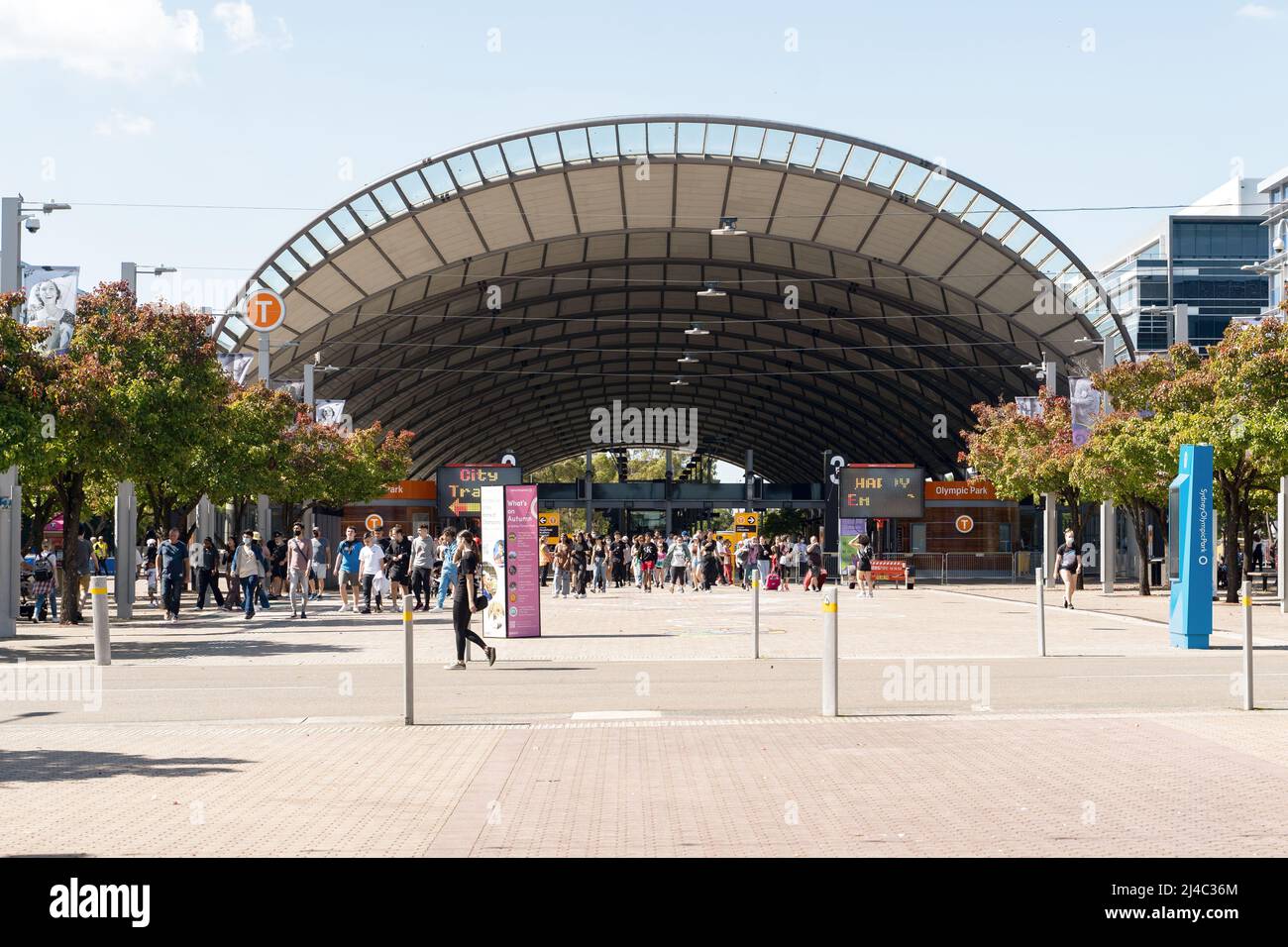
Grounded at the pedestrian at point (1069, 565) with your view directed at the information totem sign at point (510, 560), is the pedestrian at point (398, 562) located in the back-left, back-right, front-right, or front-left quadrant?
front-right

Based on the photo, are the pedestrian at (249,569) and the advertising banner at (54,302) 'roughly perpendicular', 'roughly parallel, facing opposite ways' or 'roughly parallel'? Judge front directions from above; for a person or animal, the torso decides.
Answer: roughly parallel

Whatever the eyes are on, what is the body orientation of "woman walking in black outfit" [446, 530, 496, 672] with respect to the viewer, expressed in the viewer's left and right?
facing to the left of the viewer

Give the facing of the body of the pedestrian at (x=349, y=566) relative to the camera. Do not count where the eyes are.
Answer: toward the camera

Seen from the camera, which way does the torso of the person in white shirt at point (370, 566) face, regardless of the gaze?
toward the camera

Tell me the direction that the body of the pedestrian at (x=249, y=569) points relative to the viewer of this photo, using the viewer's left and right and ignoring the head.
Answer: facing the viewer

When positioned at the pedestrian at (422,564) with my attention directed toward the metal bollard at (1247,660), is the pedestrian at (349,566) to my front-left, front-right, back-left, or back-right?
back-right

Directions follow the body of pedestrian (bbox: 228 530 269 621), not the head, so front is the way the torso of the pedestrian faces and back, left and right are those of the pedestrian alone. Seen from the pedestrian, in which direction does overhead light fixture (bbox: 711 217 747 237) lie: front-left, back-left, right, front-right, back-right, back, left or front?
back-left

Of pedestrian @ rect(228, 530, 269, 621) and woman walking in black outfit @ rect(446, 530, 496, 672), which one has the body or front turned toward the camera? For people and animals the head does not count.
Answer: the pedestrian

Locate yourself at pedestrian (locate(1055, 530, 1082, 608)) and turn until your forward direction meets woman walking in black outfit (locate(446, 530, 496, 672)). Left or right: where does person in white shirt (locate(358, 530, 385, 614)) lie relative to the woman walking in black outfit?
right

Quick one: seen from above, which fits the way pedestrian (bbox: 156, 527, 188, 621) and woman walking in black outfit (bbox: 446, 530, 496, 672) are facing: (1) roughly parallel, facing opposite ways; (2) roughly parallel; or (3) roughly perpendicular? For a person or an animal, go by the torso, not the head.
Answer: roughly perpendicular

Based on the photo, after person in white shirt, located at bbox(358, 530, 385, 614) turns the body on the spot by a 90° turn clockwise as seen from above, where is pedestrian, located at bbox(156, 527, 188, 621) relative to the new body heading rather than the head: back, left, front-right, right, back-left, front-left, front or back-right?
front-left

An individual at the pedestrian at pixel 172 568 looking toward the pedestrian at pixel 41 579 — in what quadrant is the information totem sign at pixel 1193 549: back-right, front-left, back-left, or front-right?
back-left
